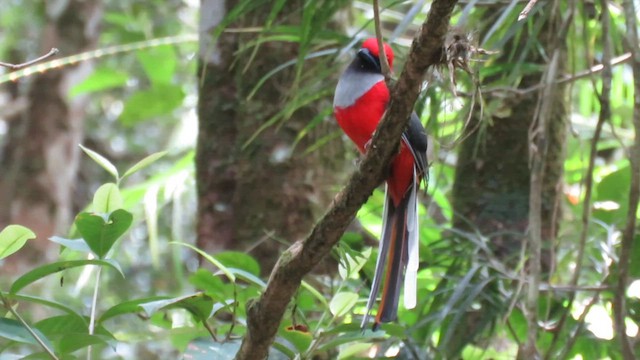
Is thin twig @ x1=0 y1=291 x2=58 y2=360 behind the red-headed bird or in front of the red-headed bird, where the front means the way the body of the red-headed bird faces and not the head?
in front

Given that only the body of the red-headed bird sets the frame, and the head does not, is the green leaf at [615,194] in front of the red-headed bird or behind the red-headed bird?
behind

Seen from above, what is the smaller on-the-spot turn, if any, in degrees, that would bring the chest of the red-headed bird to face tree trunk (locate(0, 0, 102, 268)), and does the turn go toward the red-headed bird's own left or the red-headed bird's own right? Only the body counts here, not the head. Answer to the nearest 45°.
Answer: approximately 90° to the red-headed bird's own right

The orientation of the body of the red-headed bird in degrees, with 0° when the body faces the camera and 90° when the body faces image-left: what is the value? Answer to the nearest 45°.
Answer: approximately 45°

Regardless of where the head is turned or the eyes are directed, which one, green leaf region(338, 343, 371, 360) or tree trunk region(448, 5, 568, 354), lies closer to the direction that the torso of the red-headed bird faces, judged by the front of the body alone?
the green leaf
